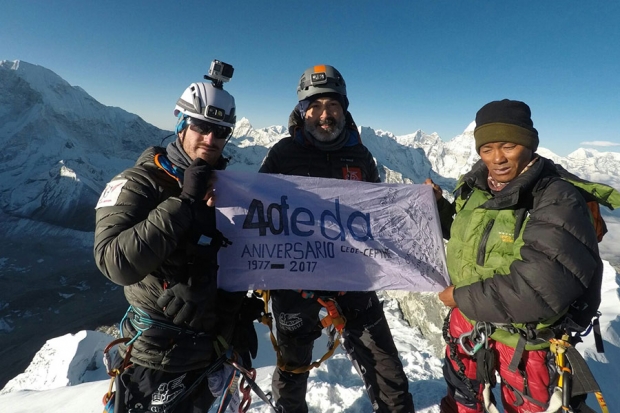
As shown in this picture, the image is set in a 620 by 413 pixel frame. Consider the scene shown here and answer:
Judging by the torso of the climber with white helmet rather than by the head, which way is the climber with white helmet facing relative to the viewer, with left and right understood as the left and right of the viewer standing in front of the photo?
facing the viewer and to the right of the viewer
